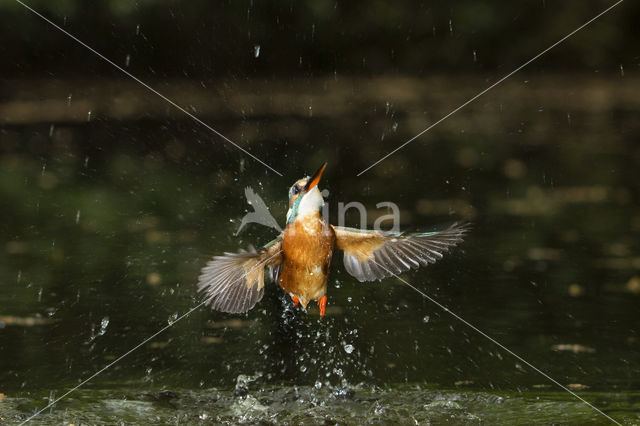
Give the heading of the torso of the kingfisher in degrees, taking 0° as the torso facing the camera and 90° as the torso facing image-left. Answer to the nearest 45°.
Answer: approximately 315°
